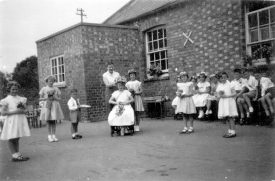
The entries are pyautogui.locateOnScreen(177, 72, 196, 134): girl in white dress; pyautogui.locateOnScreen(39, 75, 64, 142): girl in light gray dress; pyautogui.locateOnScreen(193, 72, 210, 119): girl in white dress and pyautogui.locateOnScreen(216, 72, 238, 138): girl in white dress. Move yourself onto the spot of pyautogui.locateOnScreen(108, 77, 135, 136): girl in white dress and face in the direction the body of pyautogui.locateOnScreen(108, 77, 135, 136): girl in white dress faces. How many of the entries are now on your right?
1

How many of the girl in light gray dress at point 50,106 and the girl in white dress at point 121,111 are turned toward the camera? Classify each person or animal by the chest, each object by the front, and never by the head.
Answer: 2

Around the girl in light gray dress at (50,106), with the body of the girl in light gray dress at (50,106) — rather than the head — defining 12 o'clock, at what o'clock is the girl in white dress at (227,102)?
the girl in white dress at (227,102) is roughly at 10 o'clock from the girl in light gray dress at (50,106).

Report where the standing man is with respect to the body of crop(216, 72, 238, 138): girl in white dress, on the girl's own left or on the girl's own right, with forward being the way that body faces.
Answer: on the girl's own right

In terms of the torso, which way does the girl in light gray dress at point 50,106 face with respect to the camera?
toward the camera

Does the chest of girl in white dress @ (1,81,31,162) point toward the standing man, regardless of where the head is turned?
no

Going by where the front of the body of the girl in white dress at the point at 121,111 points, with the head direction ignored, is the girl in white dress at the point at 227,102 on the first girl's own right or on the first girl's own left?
on the first girl's own left

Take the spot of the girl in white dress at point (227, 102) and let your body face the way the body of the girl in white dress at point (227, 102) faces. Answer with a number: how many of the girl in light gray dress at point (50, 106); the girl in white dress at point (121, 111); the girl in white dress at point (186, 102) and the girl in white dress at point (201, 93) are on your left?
0

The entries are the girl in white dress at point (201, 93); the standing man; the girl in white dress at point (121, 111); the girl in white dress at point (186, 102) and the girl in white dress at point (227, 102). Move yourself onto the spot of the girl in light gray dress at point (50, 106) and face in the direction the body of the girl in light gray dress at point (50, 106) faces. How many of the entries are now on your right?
0

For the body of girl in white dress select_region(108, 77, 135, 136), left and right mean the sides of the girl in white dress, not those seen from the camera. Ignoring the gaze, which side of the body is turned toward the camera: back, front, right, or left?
front

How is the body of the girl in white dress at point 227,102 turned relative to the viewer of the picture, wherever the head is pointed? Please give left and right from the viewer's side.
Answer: facing the viewer and to the left of the viewer

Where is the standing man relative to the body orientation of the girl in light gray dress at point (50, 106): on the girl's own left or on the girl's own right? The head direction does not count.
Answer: on the girl's own left

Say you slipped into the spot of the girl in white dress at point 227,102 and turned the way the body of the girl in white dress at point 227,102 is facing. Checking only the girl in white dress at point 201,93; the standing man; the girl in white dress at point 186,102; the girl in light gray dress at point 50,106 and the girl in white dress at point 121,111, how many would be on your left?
0

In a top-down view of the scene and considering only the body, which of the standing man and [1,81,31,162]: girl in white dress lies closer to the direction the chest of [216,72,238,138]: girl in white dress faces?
the girl in white dress

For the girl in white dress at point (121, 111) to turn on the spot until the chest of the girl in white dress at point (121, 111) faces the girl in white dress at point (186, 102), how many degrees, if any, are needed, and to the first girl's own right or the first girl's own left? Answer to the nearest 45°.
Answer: approximately 90° to the first girl's own left

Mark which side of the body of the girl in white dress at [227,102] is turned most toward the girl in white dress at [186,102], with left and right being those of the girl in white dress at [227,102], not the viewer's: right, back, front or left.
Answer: right
